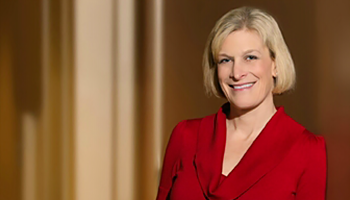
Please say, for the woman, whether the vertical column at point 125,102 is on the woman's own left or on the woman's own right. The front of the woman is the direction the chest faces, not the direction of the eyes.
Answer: on the woman's own right

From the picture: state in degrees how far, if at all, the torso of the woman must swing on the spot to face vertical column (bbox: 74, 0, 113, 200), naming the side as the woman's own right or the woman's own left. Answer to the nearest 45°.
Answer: approximately 90° to the woman's own right

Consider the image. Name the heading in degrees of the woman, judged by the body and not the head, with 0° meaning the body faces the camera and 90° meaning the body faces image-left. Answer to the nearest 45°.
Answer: approximately 45°
